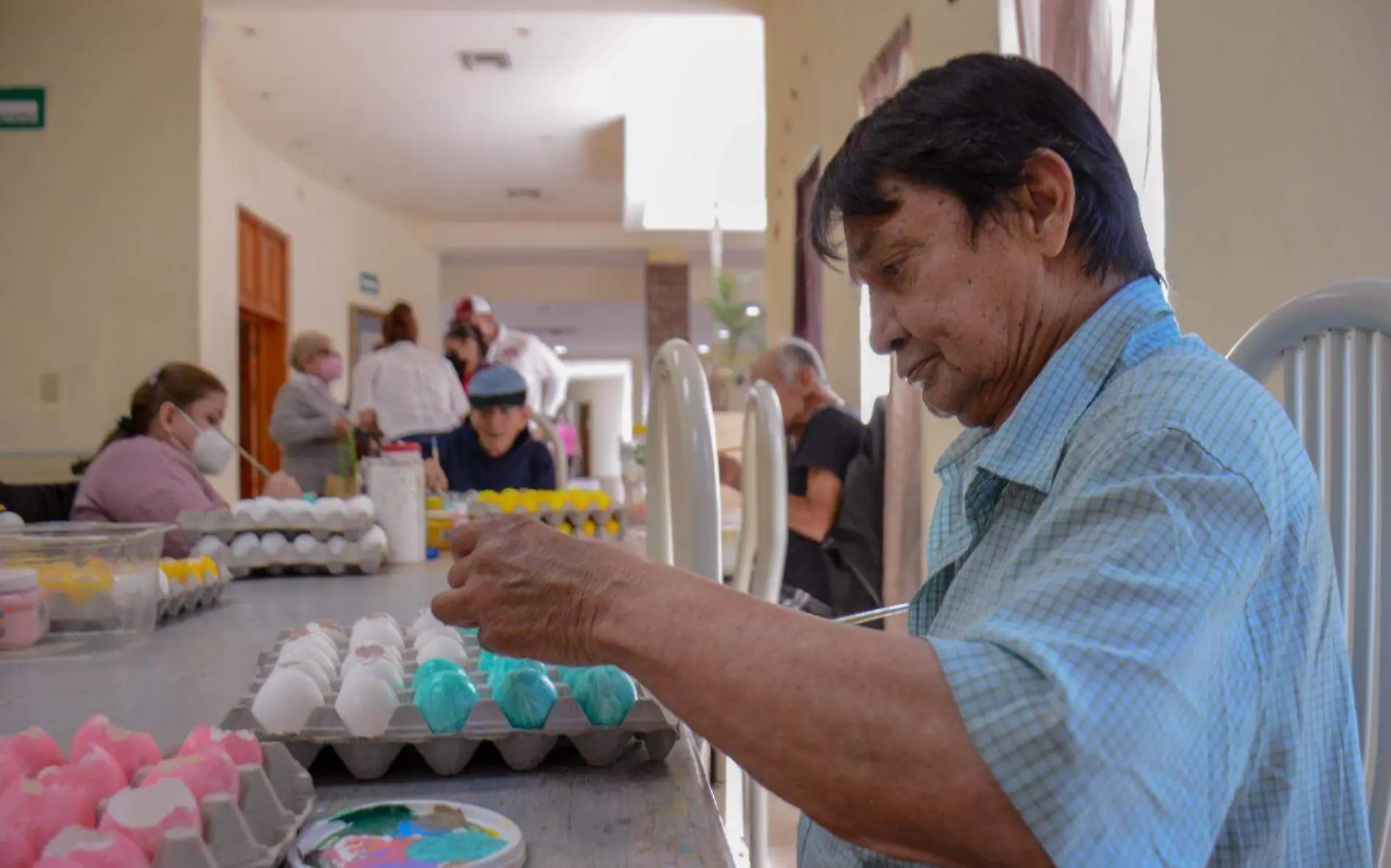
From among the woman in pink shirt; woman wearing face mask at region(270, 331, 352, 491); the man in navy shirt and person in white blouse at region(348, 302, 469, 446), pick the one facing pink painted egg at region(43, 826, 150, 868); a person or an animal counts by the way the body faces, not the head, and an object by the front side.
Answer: the man in navy shirt

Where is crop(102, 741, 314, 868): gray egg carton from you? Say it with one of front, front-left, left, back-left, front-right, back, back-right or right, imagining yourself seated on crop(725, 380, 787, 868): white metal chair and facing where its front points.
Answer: left

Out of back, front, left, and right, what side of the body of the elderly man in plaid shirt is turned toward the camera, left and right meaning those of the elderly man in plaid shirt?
left

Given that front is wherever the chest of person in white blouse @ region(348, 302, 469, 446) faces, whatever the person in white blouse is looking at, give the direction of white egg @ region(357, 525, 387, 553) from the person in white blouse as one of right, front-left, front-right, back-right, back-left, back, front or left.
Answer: back

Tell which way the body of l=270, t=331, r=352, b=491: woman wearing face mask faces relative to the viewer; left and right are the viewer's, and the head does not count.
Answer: facing to the right of the viewer

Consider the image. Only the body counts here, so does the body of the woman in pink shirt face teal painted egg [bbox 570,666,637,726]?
no

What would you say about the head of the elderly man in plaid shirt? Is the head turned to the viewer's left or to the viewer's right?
to the viewer's left

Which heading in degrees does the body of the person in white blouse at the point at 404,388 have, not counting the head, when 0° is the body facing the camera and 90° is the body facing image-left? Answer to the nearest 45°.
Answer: approximately 180°

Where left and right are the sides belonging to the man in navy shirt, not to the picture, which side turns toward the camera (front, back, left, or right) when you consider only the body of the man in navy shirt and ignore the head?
front

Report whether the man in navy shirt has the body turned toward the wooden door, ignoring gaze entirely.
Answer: no

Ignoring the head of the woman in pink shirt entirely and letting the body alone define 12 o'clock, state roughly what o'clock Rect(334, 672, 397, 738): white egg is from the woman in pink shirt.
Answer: The white egg is roughly at 3 o'clock from the woman in pink shirt.

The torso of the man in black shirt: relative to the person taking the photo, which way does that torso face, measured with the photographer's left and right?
facing to the left of the viewer

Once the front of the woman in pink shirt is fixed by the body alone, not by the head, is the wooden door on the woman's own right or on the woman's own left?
on the woman's own left

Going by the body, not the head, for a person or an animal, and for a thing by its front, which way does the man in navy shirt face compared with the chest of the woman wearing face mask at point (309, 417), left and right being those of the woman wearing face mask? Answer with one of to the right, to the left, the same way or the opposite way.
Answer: to the right

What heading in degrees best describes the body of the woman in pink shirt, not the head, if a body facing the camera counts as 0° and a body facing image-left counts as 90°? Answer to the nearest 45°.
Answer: approximately 270°

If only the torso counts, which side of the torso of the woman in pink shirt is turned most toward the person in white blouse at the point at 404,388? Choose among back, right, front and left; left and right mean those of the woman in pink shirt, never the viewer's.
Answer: left

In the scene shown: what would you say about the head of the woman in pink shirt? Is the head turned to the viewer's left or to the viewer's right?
to the viewer's right

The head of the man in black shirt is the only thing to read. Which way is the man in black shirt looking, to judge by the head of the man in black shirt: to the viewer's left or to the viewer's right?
to the viewer's left

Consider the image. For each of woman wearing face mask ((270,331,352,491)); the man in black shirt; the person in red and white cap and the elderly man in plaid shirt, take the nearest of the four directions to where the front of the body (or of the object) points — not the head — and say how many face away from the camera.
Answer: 0

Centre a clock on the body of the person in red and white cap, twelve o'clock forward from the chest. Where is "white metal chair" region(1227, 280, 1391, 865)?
The white metal chair is roughly at 9 o'clock from the person in red and white cap.
